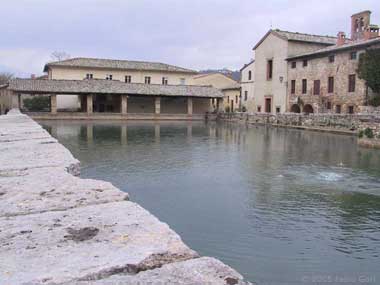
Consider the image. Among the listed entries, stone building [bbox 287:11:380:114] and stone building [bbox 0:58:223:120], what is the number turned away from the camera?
0

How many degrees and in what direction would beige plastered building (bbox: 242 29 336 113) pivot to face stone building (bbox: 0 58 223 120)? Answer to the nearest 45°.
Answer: approximately 45° to its right

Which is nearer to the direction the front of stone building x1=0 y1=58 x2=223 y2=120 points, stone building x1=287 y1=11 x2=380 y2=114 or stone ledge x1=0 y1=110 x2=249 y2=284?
the stone ledge

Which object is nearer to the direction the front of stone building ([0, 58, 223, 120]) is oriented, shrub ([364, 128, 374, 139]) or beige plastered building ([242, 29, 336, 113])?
the shrub

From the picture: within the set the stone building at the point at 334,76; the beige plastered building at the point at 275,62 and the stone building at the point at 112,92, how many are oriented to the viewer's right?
0

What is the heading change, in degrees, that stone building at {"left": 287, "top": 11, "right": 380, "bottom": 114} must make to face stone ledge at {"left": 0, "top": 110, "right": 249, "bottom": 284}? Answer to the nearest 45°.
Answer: approximately 45° to its left

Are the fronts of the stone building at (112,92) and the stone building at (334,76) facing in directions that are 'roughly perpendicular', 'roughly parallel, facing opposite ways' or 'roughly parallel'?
roughly perpendicular

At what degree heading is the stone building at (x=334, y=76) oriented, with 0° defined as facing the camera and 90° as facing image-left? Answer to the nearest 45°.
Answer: approximately 45°

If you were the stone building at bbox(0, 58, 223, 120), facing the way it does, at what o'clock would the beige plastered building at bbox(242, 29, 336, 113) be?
the beige plastered building at bbox(242, 29, 336, 113) is roughly at 10 o'clock from the stone building at bbox(0, 58, 223, 120).

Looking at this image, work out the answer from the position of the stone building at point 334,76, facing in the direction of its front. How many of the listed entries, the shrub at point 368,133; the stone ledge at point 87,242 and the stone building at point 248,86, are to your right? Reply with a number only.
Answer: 1

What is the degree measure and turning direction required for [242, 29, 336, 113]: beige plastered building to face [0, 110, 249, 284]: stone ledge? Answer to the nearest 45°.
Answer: approximately 45° to its left

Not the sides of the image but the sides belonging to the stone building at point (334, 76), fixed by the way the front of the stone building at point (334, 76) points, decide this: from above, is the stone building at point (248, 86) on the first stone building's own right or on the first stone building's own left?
on the first stone building's own right

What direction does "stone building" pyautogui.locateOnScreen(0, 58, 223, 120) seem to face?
toward the camera

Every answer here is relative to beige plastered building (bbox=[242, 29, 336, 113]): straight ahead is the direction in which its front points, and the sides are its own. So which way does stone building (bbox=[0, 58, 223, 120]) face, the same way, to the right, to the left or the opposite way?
to the left

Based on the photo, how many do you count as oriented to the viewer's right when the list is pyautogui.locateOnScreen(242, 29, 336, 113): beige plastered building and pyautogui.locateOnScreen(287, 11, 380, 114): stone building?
0

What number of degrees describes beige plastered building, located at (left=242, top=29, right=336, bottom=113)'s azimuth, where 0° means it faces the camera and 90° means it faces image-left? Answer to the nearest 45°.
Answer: approximately 45°

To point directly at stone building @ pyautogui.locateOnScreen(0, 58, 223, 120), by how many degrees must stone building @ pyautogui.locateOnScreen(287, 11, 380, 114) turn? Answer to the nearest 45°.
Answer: approximately 45° to its right
